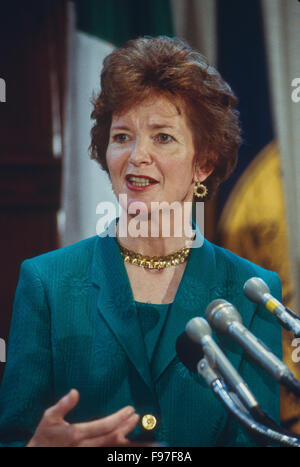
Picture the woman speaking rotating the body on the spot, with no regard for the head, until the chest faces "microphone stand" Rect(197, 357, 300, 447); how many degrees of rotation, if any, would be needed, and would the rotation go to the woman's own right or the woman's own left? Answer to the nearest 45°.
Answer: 0° — they already face it

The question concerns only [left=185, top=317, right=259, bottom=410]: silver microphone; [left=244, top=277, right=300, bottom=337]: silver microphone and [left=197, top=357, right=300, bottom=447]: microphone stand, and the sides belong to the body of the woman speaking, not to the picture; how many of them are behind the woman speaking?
0

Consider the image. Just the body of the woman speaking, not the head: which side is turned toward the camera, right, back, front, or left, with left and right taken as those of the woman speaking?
front

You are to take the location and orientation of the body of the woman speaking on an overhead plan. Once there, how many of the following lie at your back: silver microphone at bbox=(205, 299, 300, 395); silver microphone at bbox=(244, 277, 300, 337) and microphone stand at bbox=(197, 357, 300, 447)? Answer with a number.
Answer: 0

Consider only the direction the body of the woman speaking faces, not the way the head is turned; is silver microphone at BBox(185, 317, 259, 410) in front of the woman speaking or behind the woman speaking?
in front

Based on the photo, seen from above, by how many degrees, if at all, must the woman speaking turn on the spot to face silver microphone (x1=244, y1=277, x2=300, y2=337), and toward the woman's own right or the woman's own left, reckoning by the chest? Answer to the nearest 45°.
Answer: approximately 45° to the woman's own left

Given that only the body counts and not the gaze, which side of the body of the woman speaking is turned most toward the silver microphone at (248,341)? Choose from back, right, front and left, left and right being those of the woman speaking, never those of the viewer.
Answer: front
